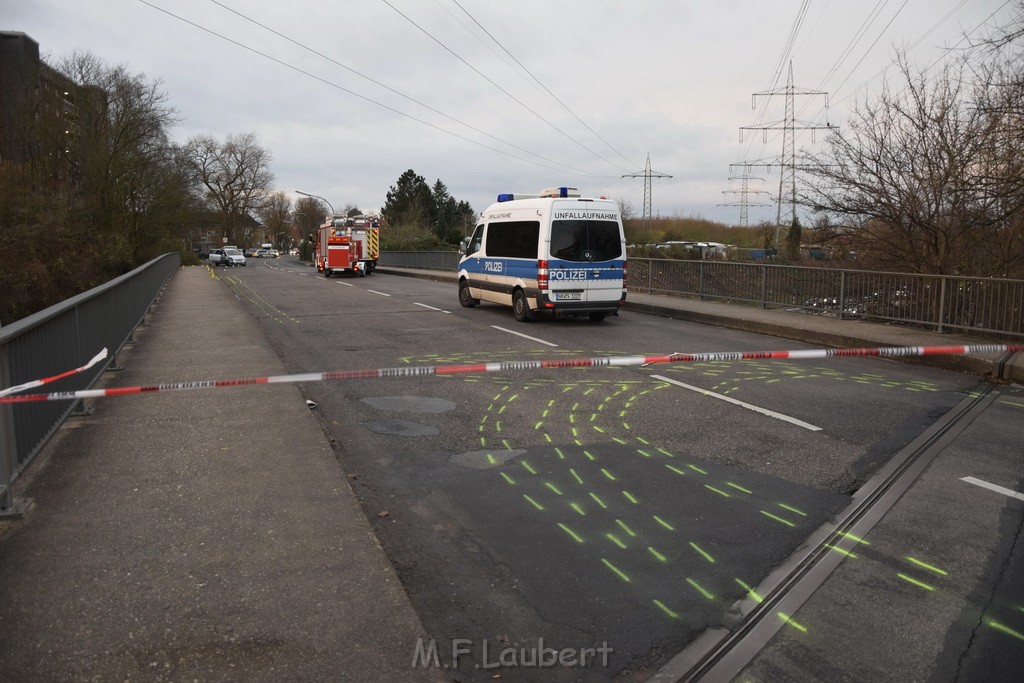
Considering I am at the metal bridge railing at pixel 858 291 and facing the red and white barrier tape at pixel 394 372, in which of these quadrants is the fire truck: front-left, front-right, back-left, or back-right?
back-right

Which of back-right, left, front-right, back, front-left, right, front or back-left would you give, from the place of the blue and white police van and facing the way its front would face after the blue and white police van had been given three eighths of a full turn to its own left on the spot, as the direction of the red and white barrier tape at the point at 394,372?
front

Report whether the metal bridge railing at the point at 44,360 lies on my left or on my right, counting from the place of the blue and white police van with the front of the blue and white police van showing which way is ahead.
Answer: on my left

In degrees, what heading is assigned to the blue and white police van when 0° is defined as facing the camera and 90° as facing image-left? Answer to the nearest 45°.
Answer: approximately 135°

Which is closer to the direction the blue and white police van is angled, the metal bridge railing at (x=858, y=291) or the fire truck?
the fire truck
